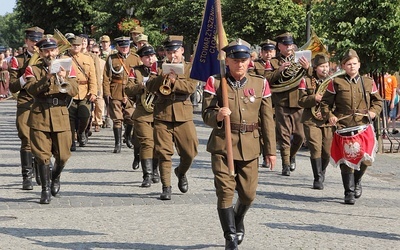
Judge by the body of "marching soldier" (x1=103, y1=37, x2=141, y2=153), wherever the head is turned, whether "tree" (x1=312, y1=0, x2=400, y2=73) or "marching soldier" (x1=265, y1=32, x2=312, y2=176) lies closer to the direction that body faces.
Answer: the marching soldier

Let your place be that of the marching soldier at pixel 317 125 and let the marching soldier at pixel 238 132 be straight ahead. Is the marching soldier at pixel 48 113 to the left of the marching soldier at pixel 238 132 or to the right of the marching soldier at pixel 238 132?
right

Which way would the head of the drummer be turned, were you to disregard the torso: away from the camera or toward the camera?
toward the camera

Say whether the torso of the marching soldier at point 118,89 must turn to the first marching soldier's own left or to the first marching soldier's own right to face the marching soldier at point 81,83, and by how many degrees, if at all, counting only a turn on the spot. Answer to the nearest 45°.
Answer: approximately 90° to the first marching soldier's own right

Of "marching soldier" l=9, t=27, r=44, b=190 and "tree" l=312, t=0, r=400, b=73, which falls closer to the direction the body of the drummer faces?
the marching soldier

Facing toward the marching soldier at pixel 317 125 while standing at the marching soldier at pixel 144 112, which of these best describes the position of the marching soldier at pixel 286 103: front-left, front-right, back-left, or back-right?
front-left

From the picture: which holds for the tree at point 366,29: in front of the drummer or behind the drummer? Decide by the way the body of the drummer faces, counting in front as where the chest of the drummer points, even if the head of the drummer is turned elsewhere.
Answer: behind

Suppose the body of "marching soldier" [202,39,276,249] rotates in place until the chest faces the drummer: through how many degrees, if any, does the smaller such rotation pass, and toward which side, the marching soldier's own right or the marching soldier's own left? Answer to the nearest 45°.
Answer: approximately 135° to the marching soldier's own left

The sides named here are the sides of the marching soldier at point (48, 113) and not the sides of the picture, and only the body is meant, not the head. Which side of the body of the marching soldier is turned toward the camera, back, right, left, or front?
front

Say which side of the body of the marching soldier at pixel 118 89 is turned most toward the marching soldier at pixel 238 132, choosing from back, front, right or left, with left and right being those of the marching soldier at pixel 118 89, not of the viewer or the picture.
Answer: front

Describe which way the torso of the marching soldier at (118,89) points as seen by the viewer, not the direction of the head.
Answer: toward the camera

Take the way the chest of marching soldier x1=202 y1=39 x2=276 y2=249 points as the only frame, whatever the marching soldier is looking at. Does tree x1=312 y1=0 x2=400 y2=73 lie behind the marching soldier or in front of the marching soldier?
behind

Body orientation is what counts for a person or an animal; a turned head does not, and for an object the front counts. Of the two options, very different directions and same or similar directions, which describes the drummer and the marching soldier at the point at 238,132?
same or similar directions

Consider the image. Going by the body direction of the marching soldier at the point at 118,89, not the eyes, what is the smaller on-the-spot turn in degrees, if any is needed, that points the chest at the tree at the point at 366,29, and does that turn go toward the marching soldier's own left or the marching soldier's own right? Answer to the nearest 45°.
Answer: approximately 90° to the marching soldier's own left

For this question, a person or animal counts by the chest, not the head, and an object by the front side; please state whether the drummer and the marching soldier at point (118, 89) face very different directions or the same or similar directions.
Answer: same or similar directions

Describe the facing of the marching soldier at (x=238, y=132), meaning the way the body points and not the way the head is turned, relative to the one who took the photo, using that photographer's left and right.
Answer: facing the viewer

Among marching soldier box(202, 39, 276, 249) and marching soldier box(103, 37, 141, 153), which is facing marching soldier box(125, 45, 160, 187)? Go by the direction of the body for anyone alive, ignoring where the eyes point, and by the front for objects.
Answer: marching soldier box(103, 37, 141, 153)
